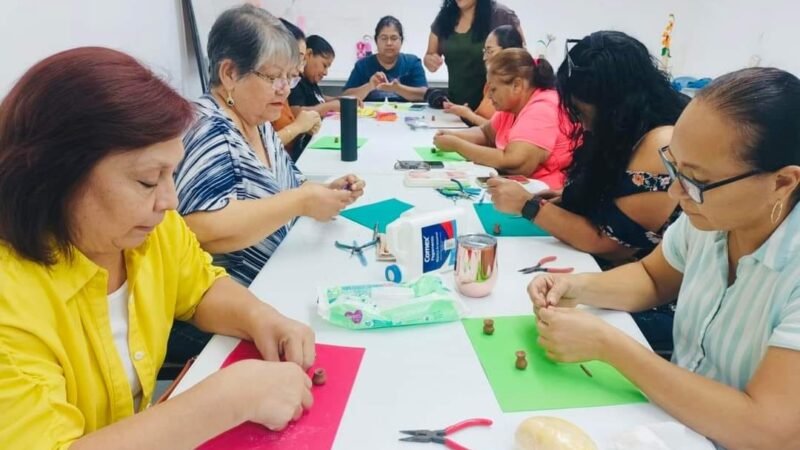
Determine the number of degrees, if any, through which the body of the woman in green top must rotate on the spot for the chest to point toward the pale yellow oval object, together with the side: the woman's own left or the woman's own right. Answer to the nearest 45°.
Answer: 0° — they already face it

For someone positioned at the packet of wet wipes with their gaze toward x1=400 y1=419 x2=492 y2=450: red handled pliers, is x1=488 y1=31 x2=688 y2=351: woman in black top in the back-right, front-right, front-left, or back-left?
back-left

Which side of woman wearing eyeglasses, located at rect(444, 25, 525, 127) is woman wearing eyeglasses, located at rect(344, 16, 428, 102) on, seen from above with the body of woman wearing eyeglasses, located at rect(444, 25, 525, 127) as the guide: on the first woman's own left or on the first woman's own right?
on the first woman's own right

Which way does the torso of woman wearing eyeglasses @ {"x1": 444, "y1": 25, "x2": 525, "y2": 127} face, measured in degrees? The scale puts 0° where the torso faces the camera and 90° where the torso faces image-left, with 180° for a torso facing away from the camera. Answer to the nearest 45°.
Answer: approximately 90°

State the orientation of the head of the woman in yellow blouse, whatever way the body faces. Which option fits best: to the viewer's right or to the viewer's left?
to the viewer's right

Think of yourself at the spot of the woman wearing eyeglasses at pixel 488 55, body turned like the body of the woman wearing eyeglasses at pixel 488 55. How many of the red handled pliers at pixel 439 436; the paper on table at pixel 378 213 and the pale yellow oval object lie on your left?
3

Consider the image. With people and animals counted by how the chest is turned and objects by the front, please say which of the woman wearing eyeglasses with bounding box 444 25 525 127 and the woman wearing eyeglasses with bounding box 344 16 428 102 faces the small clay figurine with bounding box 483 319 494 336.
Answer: the woman wearing eyeglasses with bounding box 344 16 428 102

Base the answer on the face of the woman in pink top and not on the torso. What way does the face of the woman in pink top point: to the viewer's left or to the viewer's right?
to the viewer's left

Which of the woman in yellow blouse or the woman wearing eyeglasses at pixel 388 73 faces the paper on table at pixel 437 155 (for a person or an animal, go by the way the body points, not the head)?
the woman wearing eyeglasses

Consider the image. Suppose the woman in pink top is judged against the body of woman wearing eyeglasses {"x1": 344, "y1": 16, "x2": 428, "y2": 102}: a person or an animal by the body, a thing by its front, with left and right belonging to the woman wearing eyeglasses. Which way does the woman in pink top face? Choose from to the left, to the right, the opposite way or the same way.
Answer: to the right

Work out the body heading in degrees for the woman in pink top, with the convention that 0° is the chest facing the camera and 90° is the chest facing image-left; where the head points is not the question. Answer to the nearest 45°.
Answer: approximately 90°

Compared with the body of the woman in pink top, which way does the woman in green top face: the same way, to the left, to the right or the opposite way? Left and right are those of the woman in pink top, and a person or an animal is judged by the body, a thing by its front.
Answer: to the left
